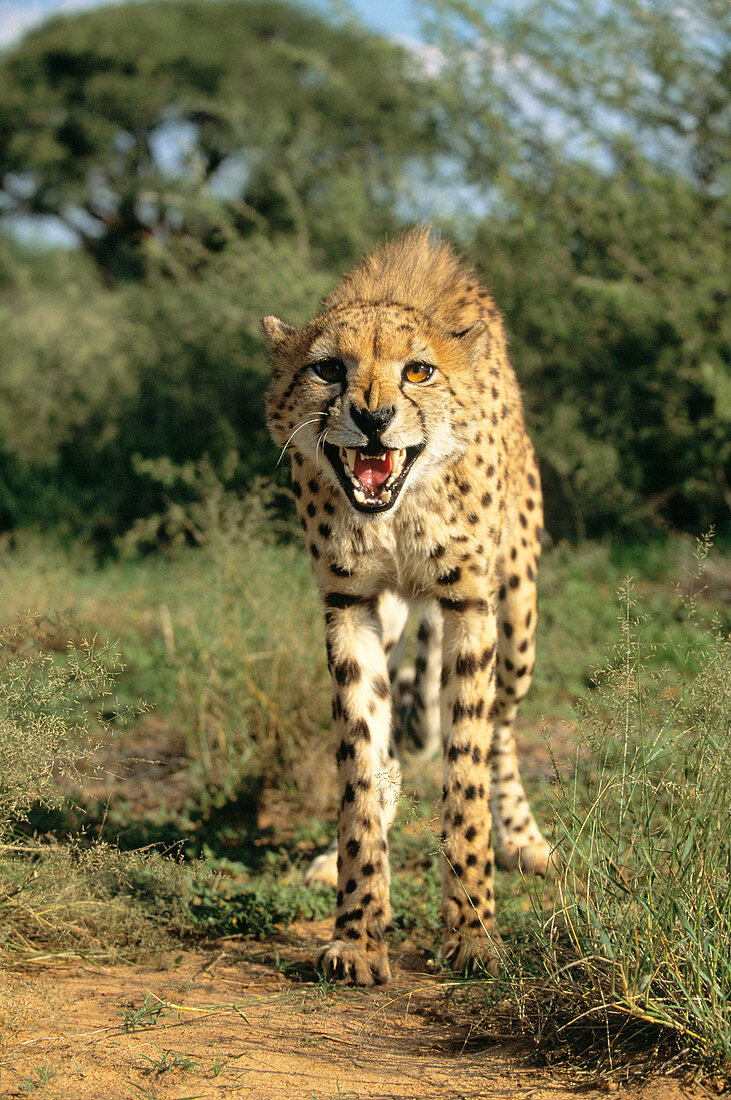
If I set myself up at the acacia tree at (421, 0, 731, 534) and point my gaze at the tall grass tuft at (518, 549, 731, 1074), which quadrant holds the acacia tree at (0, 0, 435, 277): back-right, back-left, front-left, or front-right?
back-right

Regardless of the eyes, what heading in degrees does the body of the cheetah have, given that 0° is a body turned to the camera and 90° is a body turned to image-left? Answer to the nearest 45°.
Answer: approximately 0°

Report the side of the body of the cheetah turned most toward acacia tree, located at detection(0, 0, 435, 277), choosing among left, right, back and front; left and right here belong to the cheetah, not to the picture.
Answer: back

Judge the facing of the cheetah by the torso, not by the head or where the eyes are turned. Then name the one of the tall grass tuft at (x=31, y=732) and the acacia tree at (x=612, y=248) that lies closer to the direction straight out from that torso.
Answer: the tall grass tuft

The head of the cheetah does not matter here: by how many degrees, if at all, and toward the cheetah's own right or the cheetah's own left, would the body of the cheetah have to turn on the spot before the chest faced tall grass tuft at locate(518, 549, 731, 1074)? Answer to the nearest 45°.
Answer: approximately 45° to the cheetah's own left

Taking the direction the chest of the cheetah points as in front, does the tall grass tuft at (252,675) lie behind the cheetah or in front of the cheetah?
behind

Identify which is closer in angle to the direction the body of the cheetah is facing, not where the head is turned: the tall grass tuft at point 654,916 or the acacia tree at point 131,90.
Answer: the tall grass tuft

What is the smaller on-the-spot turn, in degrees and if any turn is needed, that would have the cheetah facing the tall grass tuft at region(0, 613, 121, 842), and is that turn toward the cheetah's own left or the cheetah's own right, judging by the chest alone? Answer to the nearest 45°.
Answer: approximately 45° to the cheetah's own right

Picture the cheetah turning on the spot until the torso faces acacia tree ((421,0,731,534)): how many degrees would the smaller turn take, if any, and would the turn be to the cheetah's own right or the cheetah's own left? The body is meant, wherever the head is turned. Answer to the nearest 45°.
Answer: approximately 180°
